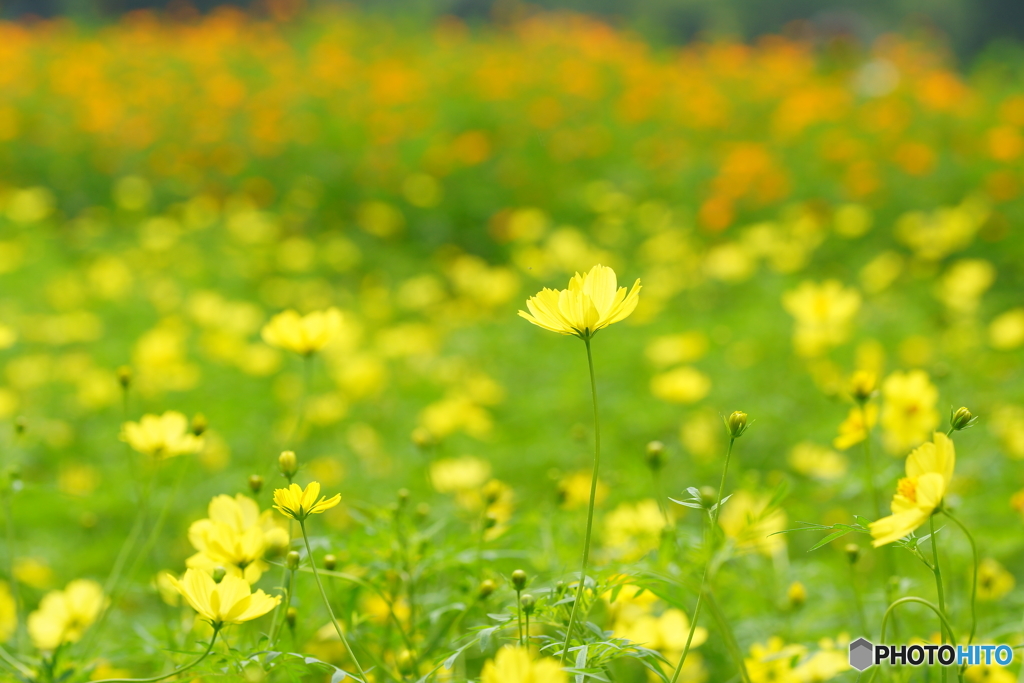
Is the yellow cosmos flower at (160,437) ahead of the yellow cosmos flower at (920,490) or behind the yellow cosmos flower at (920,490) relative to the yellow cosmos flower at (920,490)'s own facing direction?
ahead

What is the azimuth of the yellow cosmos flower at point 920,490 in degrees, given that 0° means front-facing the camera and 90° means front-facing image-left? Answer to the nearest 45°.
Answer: approximately 90°

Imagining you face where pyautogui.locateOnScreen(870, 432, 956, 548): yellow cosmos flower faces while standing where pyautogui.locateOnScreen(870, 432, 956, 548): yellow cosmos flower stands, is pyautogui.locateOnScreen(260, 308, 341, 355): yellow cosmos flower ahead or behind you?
ahead

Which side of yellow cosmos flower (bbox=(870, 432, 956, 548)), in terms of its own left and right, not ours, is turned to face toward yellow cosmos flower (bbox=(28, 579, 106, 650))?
front
